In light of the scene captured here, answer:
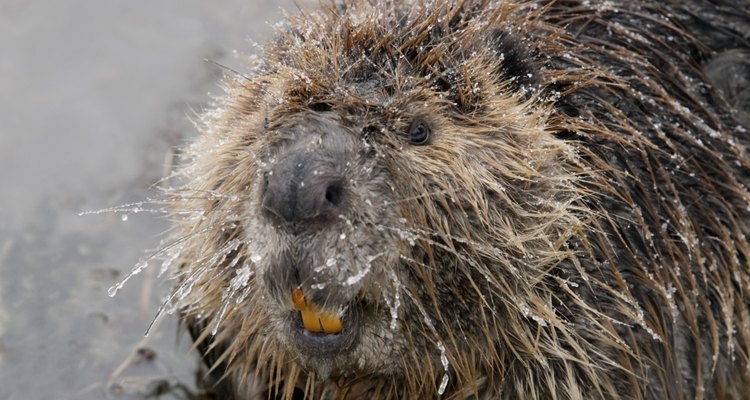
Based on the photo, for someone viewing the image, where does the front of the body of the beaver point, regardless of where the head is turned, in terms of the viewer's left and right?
facing the viewer and to the left of the viewer
